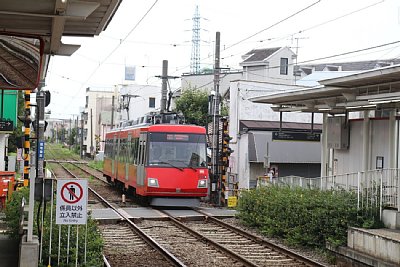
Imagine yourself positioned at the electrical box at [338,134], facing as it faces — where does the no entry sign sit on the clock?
The no entry sign is roughly at 11 o'clock from the electrical box.

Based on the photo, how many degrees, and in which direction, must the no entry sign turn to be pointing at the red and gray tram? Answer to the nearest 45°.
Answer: approximately 180°

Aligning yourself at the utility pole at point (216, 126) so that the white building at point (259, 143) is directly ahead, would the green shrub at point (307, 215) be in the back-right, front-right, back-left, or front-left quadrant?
back-right

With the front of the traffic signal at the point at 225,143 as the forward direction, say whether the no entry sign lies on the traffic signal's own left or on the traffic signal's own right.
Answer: on the traffic signal's own right

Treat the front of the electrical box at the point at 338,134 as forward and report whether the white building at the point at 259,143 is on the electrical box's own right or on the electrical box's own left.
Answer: on the electrical box's own right

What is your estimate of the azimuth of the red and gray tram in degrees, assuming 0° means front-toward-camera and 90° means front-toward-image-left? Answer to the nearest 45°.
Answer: approximately 315°
